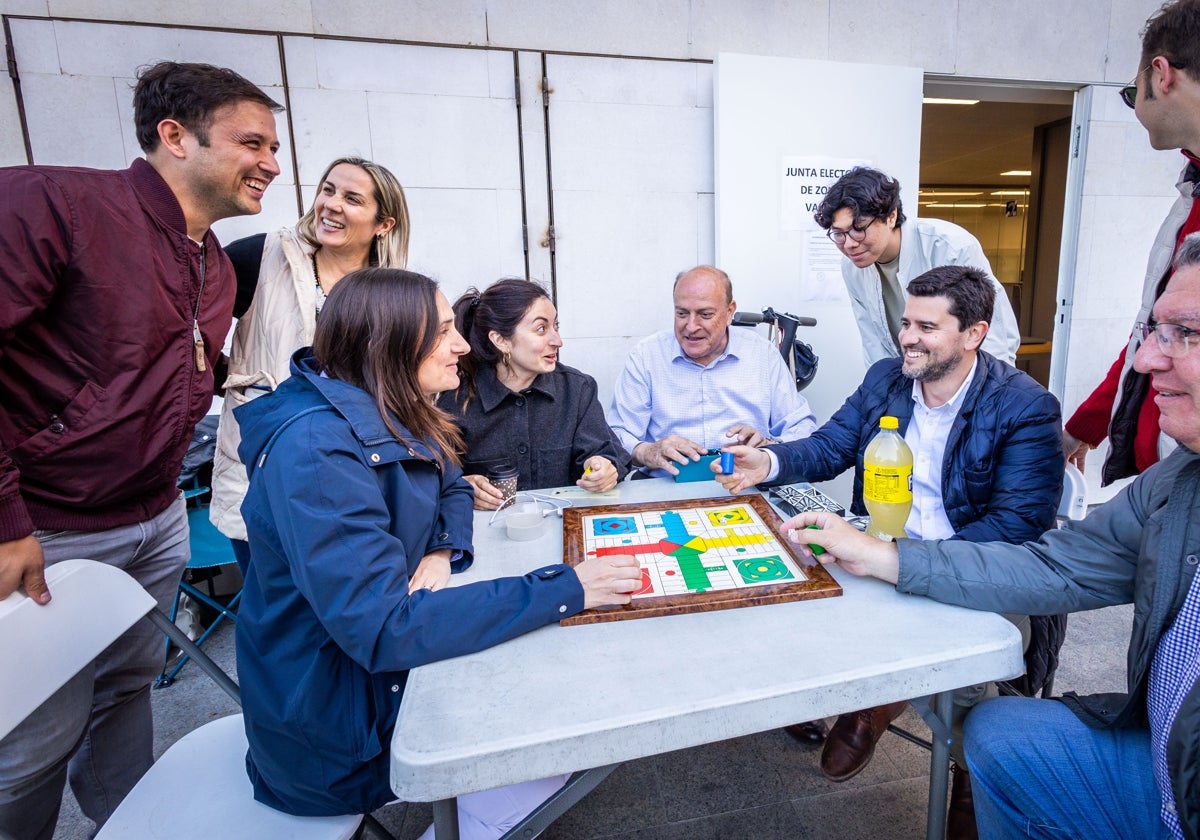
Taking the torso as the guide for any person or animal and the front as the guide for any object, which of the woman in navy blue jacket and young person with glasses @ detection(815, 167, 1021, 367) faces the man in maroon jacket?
the young person with glasses

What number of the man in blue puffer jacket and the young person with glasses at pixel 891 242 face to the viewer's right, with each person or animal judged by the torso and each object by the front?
0

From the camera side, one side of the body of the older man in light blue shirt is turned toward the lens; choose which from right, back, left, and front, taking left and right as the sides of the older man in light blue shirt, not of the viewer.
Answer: front

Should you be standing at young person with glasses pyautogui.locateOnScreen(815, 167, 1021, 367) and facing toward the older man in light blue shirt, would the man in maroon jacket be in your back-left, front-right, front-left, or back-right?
front-left

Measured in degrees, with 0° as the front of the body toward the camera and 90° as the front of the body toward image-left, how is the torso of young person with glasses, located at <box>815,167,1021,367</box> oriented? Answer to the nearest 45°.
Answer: approximately 45°

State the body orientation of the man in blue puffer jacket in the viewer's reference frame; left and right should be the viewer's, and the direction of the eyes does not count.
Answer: facing the viewer and to the left of the viewer

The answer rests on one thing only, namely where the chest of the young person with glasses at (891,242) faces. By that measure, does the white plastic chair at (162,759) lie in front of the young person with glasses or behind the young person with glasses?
in front

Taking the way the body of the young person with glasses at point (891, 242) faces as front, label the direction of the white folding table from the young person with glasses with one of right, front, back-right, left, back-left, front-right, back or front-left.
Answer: front-left

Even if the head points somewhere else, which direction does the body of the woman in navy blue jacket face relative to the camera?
to the viewer's right

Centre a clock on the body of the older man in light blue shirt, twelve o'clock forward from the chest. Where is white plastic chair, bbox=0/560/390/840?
The white plastic chair is roughly at 1 o'clock from the older man in light blue shirt.

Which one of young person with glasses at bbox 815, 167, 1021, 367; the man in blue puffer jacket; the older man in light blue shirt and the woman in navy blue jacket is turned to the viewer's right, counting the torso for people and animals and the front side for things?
the woman in navy blue jacket

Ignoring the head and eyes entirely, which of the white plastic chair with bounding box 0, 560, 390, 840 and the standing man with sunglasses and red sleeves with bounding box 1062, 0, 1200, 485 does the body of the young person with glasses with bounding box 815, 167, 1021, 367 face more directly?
the white plastic chair

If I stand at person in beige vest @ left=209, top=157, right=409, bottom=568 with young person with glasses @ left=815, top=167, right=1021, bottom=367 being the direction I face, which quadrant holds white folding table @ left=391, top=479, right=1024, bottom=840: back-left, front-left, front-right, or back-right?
front-right

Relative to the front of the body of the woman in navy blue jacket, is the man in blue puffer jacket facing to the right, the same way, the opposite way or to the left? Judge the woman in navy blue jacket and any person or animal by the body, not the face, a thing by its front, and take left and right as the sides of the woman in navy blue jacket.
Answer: the opposite way

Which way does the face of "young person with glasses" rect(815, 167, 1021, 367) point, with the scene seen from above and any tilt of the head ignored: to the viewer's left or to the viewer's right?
to the viewer's left

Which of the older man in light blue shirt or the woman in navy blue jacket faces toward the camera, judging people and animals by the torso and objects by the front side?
the older man in light blue shirt
